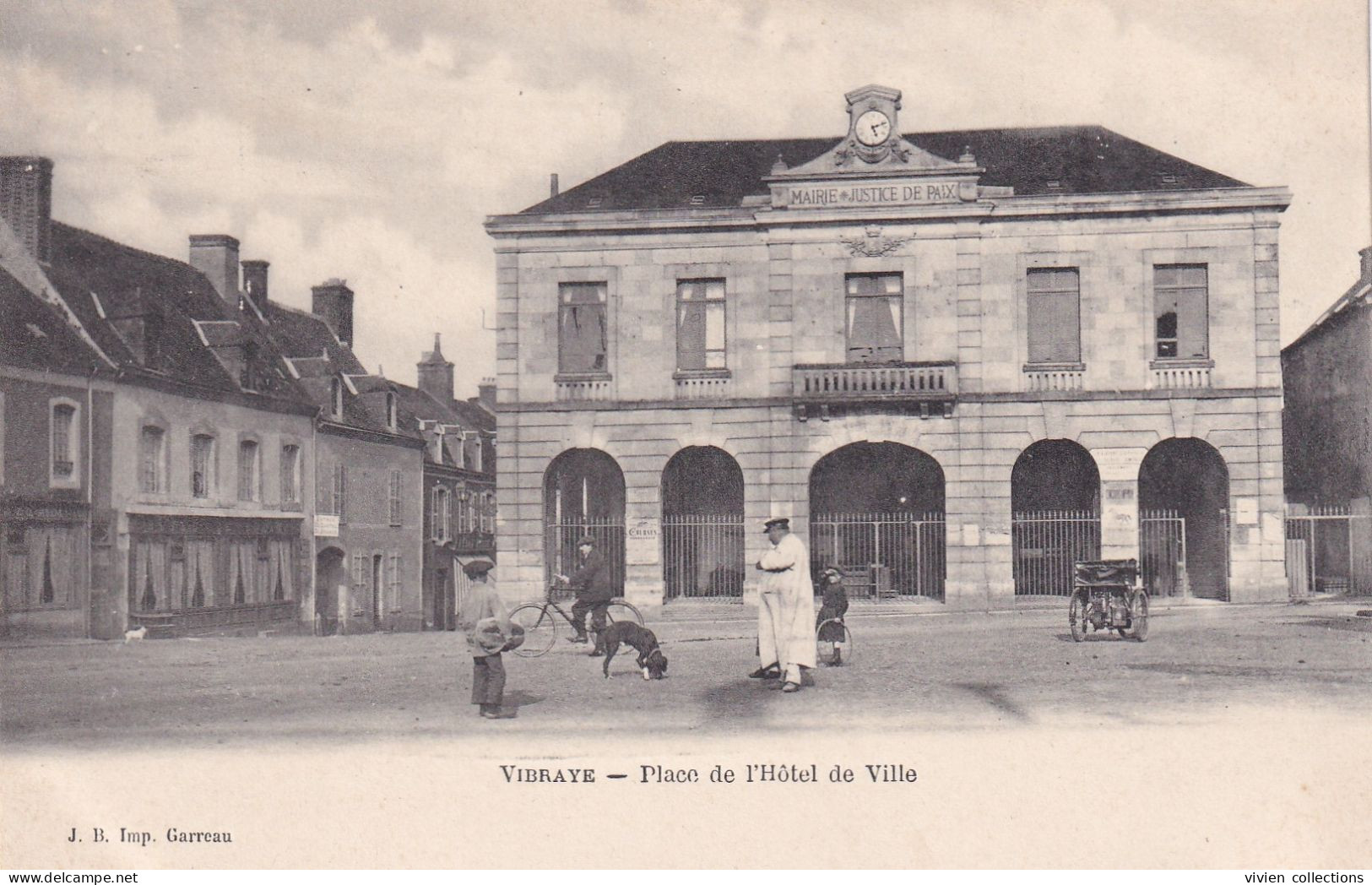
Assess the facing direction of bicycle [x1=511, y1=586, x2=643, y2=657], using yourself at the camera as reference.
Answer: facing to the left of the viewer

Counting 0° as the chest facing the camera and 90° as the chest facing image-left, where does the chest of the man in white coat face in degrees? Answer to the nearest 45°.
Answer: approximately 45°

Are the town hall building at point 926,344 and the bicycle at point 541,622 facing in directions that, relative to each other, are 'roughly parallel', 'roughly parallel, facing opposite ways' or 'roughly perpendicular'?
roughly perpendicular

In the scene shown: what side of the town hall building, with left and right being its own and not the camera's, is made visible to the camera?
front

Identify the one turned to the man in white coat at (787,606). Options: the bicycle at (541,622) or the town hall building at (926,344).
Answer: the town hall building

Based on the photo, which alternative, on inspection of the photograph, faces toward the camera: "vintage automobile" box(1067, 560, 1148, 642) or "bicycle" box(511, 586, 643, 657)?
the vintage automobile

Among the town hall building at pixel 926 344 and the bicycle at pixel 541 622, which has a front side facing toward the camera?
the town hall building

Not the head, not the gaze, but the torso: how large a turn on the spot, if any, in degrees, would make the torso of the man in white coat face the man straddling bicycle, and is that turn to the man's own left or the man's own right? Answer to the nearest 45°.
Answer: approximately 90° to the man's own right

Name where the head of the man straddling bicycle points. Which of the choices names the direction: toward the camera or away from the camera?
toward the camera

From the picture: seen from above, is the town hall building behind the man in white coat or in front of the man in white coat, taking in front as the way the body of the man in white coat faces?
behind

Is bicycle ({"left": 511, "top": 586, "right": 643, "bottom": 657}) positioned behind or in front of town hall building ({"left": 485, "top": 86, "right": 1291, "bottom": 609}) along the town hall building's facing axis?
in front

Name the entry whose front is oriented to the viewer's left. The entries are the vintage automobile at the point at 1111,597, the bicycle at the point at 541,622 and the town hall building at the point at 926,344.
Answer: the bicycle

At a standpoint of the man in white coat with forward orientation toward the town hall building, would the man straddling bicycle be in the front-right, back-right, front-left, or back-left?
front-left
